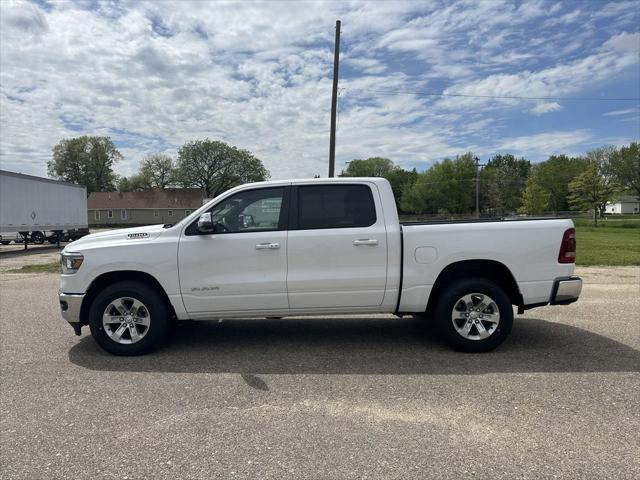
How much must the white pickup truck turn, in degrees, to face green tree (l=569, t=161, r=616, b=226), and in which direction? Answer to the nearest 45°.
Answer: approximately 135° to its right

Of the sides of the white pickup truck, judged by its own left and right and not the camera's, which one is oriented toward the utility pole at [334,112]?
right

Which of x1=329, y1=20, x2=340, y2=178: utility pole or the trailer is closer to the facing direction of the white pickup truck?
the trailer

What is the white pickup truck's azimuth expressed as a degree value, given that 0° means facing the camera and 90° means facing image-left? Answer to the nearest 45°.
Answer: approximately 90°

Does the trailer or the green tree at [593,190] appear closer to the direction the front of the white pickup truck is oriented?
the trailer
